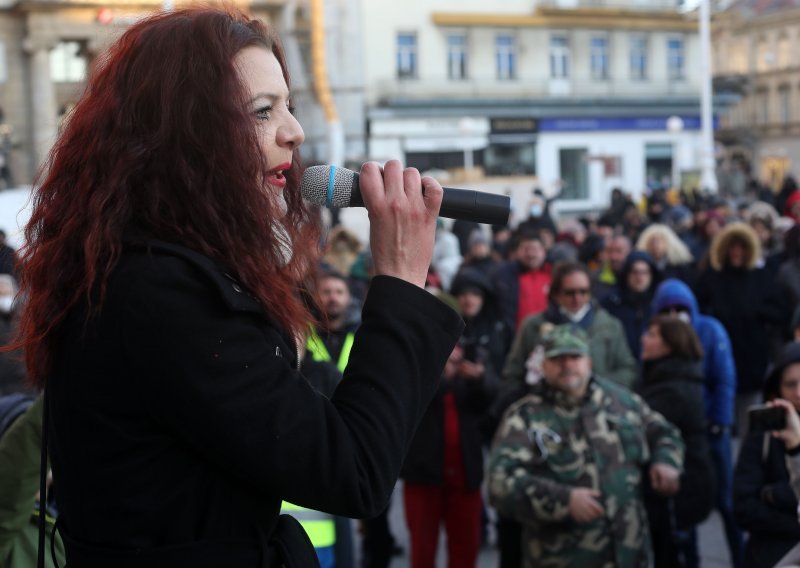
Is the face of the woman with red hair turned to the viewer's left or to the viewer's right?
to the viewer's right

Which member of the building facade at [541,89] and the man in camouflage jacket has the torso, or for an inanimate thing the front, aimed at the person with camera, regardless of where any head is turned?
the building facade

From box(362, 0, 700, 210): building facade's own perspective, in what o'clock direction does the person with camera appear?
The person with camera is roughly at 12 o'clock from the building facade.

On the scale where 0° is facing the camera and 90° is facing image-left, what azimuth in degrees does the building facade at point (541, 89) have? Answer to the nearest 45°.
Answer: approximately 0°

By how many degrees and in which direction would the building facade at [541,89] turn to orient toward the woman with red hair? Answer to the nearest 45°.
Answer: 0° — it already faces them

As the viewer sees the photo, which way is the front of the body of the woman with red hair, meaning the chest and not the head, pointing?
to the viewer's right
